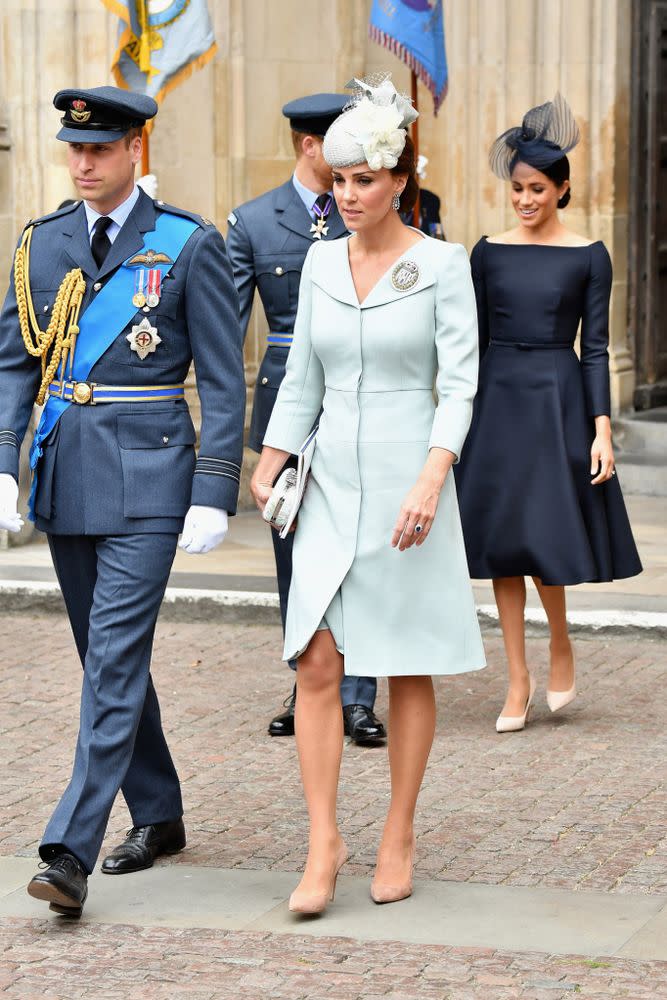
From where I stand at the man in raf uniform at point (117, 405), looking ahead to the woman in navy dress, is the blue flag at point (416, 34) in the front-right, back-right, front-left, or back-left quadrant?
front-left

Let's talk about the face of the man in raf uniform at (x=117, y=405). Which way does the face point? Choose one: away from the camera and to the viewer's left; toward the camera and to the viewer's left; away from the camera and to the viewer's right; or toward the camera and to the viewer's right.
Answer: toward the camera and to the viewer's left

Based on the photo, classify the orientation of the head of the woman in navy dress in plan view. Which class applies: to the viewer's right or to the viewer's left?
to the viewer's left

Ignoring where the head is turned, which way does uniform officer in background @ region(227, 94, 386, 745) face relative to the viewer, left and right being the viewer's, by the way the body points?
facing the viewer and to the right of the viewer

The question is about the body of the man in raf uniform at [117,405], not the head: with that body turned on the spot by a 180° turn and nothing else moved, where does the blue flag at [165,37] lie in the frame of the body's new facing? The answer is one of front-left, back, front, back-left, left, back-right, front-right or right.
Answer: front-left

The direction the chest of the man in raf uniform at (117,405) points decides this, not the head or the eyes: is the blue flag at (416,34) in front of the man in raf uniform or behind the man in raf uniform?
behind

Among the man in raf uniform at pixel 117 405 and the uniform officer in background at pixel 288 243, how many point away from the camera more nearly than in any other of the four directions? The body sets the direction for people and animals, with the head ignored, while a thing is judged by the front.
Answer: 0

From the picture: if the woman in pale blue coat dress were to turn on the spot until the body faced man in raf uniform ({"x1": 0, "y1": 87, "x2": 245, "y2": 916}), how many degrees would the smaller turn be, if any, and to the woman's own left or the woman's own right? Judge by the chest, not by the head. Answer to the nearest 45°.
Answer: approximately 45° to the woman's own right

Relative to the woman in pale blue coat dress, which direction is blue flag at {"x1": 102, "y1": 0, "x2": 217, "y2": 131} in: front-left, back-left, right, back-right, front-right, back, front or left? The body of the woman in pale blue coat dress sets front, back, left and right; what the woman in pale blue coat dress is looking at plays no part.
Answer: back-right

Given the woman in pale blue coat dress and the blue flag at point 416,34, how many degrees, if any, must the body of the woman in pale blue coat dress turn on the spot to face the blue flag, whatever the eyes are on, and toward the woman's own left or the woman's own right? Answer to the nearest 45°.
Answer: approximately 135° to the woman's own right

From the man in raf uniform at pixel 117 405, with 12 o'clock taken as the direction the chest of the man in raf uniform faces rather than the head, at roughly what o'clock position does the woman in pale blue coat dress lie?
The woman in pale blue coat dress is roughly at 8 o'clock from the man in raf uniform.

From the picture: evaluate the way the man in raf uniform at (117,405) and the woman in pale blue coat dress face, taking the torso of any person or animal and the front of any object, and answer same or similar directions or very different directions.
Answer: same or similar directions

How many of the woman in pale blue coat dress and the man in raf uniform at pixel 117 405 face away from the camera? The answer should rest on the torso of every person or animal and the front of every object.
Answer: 0

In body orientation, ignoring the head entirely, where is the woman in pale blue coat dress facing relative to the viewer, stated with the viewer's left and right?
facing the viewer and to the left of the viewer

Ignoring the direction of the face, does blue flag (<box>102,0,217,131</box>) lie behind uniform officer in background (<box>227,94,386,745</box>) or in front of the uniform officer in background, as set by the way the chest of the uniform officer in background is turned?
behind

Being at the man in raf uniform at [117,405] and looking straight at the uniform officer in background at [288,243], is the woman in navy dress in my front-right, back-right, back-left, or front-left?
front-right

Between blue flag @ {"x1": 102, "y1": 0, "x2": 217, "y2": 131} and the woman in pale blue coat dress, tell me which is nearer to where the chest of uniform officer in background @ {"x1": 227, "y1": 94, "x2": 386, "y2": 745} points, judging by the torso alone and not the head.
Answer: the woman in pale blue coat dress
